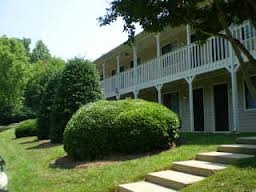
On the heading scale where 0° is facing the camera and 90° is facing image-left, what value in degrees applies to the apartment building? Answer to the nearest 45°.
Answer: approximately 45°

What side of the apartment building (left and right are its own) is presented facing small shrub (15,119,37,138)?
right

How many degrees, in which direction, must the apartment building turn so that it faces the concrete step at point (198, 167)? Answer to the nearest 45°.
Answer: approximately 45° to its left

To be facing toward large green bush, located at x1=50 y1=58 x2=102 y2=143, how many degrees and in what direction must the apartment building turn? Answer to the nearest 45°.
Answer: approximately 45° to its right

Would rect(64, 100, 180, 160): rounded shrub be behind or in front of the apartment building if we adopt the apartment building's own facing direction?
in front

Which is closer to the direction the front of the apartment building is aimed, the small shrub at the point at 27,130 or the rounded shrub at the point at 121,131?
the rounded shrub

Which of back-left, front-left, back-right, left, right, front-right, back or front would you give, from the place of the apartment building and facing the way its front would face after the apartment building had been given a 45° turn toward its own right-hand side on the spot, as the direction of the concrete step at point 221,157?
left

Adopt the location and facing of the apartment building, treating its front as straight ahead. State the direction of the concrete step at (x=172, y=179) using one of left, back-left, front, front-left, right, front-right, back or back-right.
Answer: front-left
